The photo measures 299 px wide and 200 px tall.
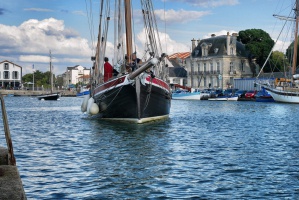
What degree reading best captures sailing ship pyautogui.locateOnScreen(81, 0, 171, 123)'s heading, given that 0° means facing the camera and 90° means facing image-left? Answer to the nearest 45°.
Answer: approximately 0°
